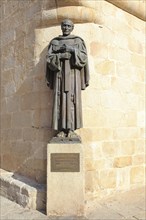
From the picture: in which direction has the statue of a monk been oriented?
toward the camera
